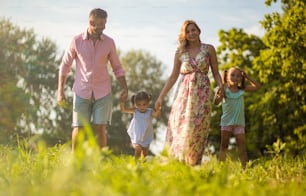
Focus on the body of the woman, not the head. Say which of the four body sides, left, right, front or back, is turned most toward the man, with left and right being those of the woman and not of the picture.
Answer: right

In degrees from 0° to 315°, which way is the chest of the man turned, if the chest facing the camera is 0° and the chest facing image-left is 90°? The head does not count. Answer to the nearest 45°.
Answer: approximately 0°

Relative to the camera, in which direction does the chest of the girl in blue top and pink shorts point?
toward the camera

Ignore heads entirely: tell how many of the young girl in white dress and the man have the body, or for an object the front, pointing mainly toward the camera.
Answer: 2

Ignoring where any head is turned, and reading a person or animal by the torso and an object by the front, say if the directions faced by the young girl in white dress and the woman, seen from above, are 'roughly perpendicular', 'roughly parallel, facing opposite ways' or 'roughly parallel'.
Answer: roughly parallel

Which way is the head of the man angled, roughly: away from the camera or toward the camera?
toward the camera

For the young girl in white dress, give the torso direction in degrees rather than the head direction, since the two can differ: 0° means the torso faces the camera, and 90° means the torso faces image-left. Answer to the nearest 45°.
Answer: approximately 0°

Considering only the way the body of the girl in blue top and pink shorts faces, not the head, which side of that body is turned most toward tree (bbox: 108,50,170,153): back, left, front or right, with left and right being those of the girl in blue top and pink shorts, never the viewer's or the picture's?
back

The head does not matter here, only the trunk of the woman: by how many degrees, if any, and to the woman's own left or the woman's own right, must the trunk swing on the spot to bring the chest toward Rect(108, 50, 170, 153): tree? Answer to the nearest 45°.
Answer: approximately 180°

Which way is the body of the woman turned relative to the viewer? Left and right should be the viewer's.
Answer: facing the viewer

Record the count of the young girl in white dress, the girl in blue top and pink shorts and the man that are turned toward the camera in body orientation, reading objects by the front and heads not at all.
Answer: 3

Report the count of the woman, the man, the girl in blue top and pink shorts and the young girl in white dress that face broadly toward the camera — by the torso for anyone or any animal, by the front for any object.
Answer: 4

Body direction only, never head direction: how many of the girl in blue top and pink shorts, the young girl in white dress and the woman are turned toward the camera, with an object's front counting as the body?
3

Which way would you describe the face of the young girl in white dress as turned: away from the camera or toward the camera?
toward the camera

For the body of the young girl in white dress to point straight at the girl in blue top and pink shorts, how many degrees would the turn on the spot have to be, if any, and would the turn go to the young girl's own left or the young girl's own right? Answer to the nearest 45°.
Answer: approximately 90° to the young girl's own left
